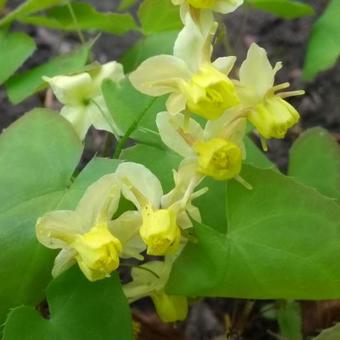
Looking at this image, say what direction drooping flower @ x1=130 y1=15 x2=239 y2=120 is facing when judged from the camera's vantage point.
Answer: facing the viewer and to the right of the viewer
